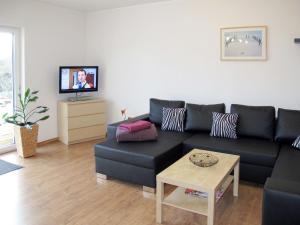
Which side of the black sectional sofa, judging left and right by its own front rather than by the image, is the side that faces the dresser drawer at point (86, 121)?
right

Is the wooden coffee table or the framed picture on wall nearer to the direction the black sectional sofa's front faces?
the wooden coffee table

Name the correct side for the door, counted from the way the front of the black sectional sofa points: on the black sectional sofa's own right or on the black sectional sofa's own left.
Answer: on the black sectional sofa's own right

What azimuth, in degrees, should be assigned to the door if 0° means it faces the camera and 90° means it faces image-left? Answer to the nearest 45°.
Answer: approximately 315°

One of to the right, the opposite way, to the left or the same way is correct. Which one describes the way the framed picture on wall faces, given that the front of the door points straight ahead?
to the right

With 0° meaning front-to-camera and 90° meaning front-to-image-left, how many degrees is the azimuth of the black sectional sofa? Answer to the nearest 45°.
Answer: approximately 45°
